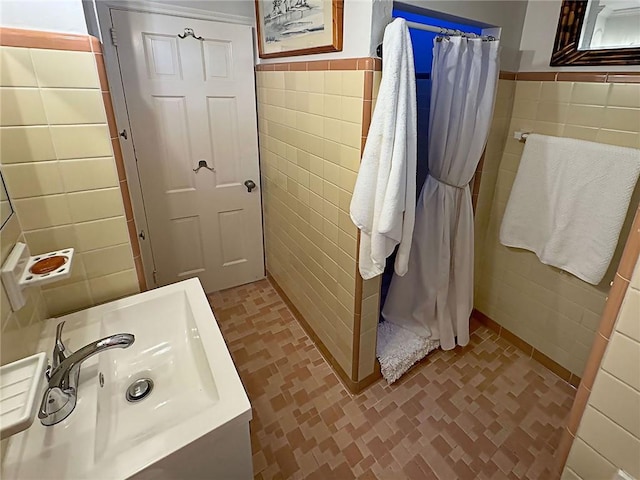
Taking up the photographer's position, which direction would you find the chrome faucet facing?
facing to the right of the viewer

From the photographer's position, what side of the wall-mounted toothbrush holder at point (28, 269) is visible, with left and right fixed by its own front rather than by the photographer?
right

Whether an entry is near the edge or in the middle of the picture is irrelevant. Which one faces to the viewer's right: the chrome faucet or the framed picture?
the chrome faucet

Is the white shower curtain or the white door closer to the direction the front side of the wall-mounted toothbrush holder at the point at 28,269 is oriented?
the white shower curtain

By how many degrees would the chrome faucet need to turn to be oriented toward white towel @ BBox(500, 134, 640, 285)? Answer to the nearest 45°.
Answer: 0° — it already faces it

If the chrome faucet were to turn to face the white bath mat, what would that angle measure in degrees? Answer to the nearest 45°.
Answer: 0° — it already faces it
